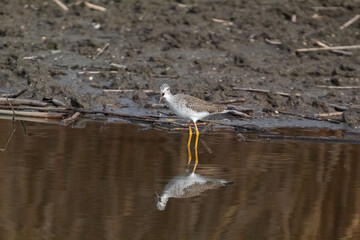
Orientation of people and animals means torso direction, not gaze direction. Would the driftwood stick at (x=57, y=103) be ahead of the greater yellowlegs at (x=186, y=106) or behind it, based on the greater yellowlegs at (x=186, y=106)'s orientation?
ahead

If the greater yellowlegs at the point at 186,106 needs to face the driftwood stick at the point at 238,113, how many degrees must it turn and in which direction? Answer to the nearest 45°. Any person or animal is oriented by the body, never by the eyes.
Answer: approximately 135° to its right

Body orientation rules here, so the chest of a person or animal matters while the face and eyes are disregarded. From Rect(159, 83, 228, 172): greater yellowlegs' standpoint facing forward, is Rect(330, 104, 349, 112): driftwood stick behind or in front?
behind

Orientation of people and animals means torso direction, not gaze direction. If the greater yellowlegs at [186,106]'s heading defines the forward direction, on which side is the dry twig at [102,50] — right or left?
on its right

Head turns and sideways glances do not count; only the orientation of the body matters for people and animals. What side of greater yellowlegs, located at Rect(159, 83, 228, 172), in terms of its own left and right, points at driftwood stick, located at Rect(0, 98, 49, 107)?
front

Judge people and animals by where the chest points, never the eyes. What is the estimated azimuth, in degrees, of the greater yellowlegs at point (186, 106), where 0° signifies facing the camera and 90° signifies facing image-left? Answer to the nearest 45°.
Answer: approximately 90°

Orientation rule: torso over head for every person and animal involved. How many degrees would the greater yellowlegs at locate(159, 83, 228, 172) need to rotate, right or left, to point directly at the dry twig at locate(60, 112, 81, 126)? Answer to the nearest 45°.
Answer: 0° — it already faces it

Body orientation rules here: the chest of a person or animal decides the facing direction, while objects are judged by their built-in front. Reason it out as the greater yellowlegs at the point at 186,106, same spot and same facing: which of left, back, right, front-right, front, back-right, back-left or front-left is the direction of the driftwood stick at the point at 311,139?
back

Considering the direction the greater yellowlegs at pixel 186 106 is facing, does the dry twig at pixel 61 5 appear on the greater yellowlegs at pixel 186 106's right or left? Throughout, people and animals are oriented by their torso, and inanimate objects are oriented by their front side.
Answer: on its right

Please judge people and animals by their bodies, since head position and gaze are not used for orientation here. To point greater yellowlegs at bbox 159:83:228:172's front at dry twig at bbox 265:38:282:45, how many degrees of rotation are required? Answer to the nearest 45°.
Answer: approximately 90° to its right

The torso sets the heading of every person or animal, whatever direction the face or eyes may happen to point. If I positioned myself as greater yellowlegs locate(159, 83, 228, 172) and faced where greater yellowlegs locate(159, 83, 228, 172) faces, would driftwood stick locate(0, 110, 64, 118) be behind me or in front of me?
in front
